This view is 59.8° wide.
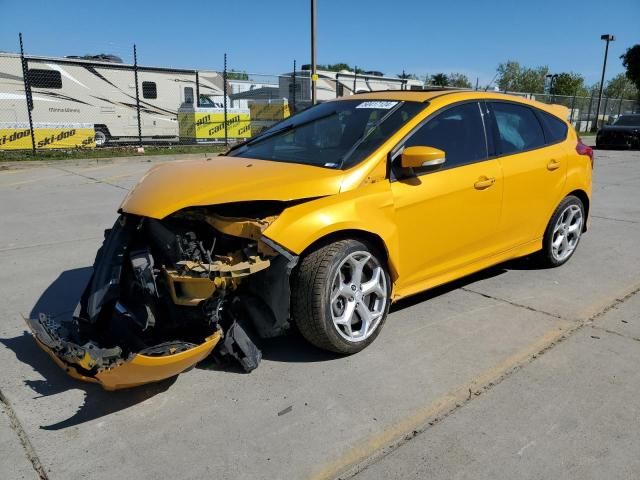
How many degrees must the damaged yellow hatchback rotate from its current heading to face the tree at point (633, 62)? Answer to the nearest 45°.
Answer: approximately 180°

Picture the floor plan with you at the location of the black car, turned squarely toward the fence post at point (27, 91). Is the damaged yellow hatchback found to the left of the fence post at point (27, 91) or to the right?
left

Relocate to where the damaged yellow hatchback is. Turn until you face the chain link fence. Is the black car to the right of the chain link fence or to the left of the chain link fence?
right

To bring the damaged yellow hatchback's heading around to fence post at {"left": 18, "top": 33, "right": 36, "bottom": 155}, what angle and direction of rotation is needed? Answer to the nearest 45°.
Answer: approximately 90° to its right

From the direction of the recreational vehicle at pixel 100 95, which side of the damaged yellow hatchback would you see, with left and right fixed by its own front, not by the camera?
right

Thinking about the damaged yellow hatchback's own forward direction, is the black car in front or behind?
behind

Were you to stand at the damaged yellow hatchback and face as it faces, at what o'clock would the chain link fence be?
The chain link fence is roughly at 4 o'clock from the damaged yellow hatchback.

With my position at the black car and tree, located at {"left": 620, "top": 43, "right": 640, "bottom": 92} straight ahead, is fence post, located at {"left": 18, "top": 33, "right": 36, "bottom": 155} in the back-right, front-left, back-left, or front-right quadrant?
back-left

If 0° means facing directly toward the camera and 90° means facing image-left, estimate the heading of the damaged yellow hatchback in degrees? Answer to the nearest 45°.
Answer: approximately 45°
